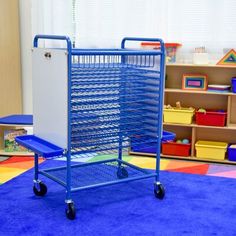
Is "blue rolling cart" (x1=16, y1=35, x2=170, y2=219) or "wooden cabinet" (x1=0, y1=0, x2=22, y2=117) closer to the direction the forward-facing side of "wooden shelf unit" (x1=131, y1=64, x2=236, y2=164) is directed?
the blue rolling cart

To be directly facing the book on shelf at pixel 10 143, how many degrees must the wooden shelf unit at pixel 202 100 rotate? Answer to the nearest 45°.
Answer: approximately 90° to its right

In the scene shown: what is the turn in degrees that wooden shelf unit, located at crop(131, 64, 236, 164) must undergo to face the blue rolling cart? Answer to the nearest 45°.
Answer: approximately 45° to its right

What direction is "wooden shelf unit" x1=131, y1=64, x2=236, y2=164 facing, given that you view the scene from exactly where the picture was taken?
facing the viewer

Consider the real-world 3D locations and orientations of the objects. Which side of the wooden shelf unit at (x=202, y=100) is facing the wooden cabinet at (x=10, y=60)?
right

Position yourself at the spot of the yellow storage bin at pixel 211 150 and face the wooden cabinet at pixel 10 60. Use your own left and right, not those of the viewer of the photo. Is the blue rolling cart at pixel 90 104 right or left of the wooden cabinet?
left
